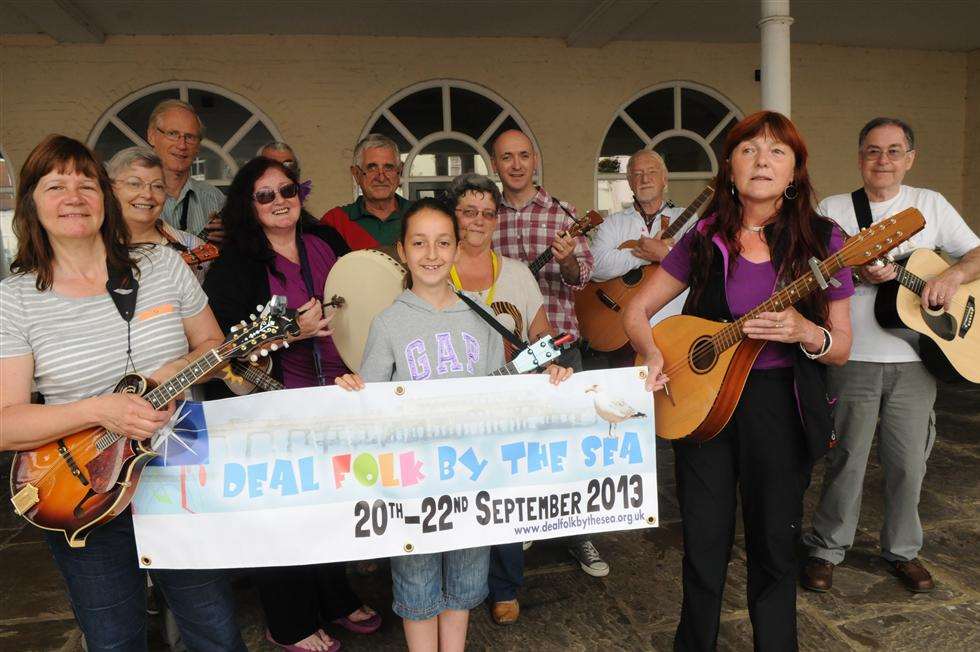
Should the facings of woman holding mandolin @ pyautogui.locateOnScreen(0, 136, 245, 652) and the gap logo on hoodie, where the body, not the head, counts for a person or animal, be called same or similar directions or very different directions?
same or similar directions

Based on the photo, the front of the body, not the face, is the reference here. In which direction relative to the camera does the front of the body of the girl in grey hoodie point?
toward the camera

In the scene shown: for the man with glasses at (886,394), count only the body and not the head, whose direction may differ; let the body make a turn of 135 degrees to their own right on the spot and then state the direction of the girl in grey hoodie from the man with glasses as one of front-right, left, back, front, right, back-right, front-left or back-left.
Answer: left

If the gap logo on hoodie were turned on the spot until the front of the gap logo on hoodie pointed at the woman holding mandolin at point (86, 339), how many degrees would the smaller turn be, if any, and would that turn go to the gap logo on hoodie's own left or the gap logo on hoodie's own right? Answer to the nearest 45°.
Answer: approximately 90° to the gap logo on hoodie's own right

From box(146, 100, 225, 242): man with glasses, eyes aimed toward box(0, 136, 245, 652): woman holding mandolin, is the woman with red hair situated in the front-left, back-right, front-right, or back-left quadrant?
front-left

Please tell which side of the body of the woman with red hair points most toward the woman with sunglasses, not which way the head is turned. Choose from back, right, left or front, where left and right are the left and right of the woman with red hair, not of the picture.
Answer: right

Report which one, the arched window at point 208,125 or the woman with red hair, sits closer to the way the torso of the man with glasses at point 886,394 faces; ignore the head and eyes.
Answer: the woman with red hair

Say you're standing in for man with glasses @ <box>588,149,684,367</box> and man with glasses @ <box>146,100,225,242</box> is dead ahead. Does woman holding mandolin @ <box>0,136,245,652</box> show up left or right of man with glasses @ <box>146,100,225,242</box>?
left

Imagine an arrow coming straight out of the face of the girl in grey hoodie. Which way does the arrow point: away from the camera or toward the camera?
toward the camera

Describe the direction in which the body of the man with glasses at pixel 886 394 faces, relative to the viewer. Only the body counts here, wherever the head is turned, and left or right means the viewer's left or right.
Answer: facing the viewer

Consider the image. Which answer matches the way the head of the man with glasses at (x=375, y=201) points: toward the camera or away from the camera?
toward the camera

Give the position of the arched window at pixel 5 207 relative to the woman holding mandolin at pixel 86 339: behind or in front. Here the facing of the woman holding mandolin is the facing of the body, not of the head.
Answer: behind

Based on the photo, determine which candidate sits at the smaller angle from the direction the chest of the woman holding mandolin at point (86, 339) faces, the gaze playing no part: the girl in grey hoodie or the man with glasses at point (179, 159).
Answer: the girl in grey hoodie

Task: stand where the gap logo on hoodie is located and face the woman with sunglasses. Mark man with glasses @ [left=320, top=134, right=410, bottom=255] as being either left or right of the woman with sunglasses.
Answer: right

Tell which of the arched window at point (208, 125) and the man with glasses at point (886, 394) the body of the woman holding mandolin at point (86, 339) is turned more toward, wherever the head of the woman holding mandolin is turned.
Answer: the man with glasses
